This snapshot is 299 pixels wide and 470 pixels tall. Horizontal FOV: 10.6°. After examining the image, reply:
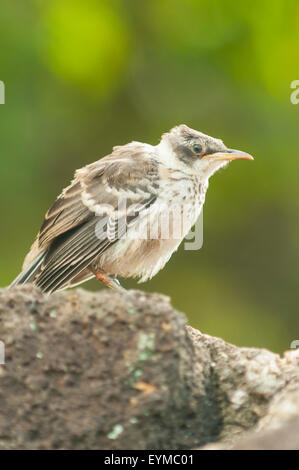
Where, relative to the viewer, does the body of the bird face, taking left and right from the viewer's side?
facing to the right of the viewer
